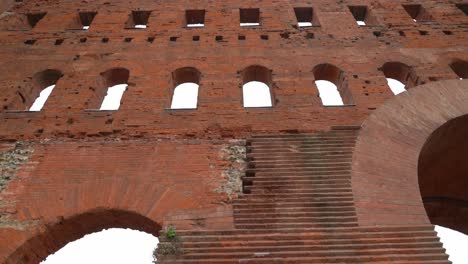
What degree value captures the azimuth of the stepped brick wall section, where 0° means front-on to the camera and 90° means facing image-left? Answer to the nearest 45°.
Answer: approximately 0°
